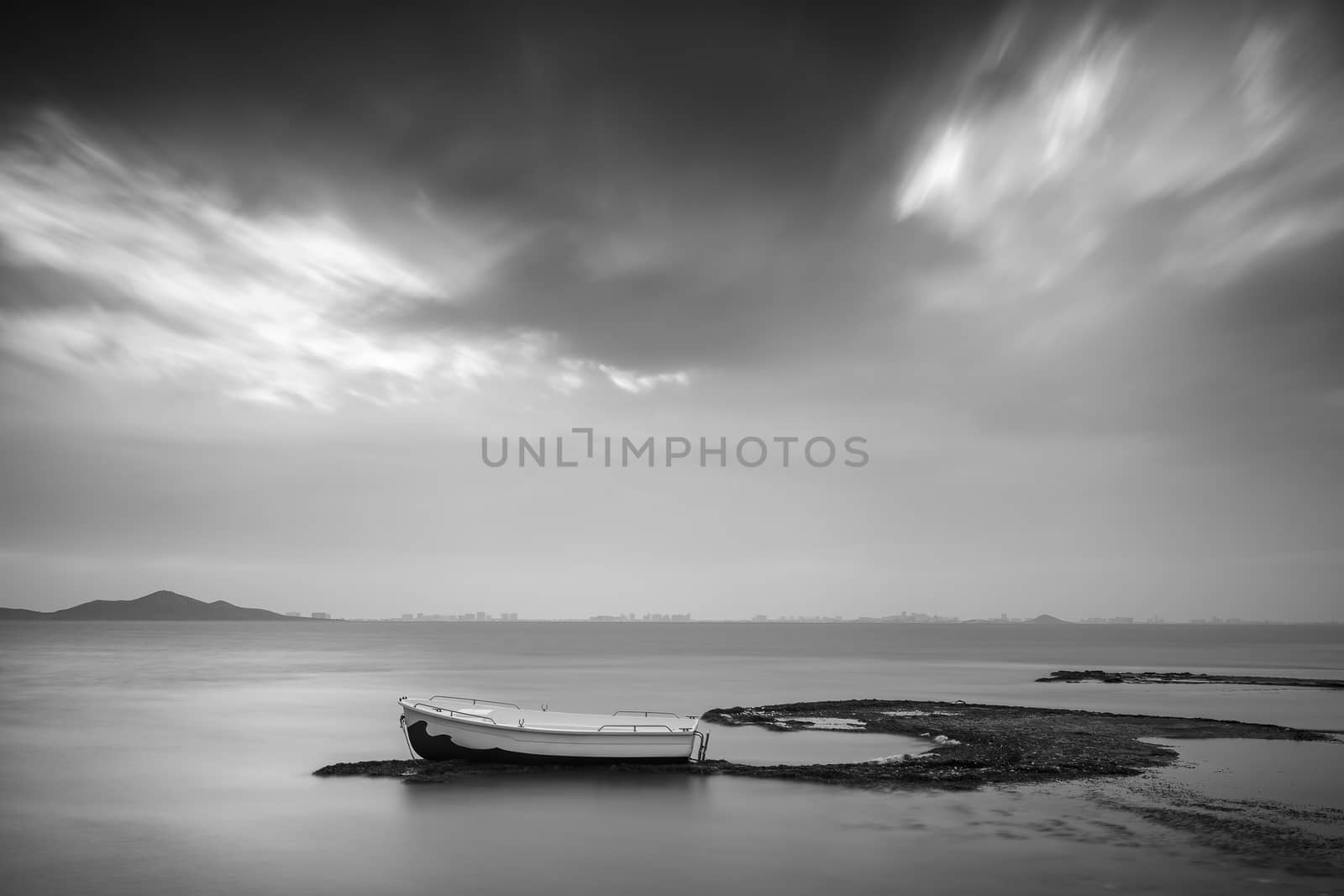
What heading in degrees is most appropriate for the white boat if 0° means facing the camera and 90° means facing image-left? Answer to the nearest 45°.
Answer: approximately 90°
